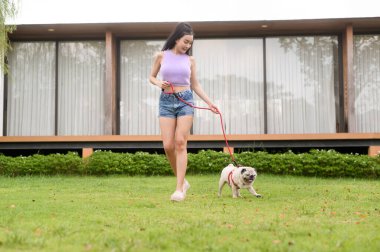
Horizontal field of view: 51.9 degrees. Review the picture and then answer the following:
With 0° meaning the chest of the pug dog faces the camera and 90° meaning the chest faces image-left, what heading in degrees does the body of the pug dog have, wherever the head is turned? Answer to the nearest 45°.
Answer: approximately 315°

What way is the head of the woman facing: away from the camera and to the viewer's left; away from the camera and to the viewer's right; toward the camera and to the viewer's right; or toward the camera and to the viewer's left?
toward the camera and to the viewer's right

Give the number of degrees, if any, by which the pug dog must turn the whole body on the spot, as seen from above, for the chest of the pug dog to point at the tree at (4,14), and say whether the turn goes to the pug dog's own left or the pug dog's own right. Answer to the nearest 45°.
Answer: approximately 180°

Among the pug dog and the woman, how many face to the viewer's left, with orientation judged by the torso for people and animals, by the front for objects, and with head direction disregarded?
0

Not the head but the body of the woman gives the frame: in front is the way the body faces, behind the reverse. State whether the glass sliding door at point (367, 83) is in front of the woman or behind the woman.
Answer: behind

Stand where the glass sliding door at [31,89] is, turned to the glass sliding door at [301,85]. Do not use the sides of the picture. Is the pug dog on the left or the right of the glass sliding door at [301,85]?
right

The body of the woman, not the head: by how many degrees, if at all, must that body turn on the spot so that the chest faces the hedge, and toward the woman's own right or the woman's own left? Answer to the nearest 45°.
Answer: approximately 180°

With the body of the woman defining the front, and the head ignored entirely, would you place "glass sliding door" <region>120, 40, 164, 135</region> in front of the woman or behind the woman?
behind
